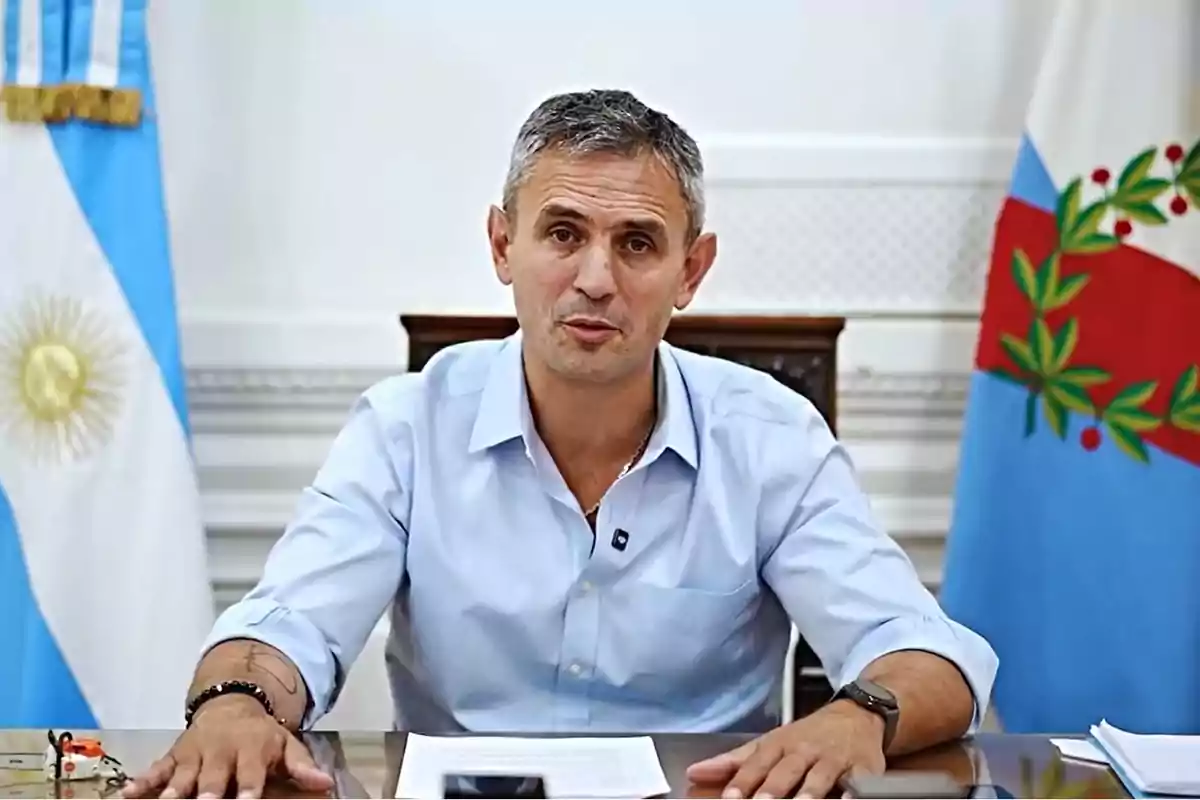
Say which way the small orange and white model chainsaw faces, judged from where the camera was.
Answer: facing to the left of the viewer

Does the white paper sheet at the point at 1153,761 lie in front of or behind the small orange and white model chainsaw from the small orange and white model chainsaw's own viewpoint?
behind

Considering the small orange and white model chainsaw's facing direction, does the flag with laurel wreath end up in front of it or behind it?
behind

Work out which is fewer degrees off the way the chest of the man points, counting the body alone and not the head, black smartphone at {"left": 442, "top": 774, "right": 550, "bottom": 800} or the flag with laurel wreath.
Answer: the black smartphone

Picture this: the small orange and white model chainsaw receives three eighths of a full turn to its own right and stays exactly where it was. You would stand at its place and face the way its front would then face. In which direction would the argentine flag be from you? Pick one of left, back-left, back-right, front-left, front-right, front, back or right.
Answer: front-left

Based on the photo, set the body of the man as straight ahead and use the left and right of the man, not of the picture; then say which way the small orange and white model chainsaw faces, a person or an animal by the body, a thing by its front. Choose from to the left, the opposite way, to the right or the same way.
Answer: to the right

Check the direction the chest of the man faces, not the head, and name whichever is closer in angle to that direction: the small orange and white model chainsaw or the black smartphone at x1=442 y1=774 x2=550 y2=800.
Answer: the black smartphone

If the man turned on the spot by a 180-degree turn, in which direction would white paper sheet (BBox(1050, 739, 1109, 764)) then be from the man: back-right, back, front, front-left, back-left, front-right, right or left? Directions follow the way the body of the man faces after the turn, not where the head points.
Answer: back-right

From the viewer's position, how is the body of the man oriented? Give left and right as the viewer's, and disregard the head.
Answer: facing the viewer

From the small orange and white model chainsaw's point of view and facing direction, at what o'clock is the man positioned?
The man is roughly at 5 o'clock from the small orange and white model chainsaw.
